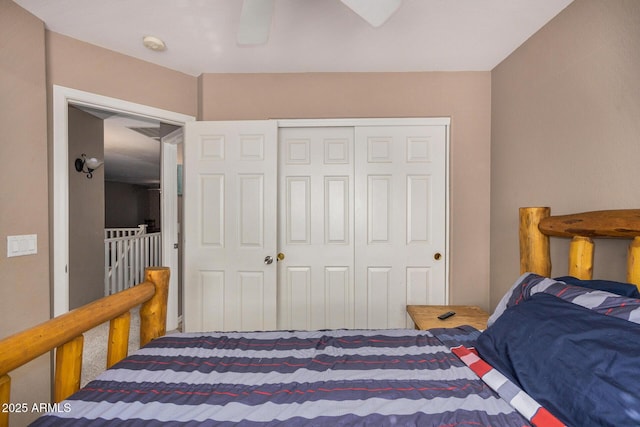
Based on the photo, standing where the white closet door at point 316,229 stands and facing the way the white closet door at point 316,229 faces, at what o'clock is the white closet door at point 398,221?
the white closet door at point 398,221 is roughly at 9 o'clock from the white closet door at point 316,229.

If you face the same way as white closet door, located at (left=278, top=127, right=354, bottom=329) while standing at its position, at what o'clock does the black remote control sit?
The black remote control is roughly at 10 o'clock from the white closet door.

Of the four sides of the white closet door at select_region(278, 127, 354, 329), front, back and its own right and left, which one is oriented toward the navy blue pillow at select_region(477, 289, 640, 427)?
front

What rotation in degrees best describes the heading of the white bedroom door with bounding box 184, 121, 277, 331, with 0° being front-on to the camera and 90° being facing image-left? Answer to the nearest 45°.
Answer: approximately 0°

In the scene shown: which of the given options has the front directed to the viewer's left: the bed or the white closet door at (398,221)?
the bed

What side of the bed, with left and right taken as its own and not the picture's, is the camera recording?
left

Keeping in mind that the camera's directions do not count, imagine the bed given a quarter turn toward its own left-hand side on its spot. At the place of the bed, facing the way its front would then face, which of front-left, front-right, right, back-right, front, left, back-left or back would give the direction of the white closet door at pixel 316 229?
back

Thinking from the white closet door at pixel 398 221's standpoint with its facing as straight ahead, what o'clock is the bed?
The bed is roughly at 12 o'clock from the white closet door.

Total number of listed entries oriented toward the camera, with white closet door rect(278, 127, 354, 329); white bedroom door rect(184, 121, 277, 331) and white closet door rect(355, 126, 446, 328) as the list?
3

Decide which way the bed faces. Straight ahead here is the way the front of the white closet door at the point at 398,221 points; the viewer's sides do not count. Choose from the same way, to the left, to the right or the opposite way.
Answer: to the right

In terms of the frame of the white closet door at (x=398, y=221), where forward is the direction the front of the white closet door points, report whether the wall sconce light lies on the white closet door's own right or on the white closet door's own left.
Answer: on the white closet door's own right

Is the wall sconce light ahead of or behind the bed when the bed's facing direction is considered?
ahead

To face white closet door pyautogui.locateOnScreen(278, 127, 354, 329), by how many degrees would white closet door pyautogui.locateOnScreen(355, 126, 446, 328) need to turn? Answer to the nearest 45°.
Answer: approximately 90° to its right
